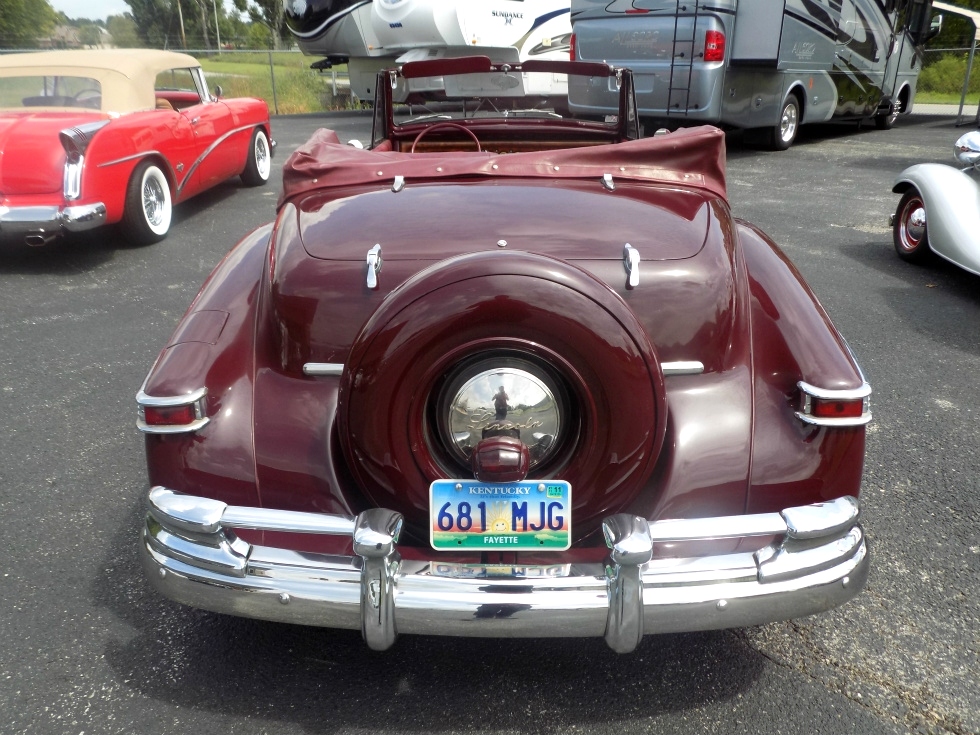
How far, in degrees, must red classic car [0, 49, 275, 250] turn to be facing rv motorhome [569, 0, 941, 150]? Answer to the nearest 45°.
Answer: approximately 45° to its right

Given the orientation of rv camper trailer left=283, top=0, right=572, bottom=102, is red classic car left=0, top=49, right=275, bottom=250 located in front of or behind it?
in front

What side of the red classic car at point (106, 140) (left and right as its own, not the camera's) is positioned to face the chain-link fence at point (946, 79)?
front

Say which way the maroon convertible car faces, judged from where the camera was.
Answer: facing away from the viewer

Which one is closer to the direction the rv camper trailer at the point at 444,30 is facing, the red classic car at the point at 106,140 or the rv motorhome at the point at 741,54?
the red classic car

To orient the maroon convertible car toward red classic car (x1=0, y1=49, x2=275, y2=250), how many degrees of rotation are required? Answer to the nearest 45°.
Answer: approximately 45° to its left

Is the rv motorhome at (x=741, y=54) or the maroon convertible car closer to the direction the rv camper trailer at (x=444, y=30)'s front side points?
the maroon convertible car

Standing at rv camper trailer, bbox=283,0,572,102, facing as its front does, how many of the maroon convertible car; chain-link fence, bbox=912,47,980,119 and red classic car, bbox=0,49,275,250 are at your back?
1

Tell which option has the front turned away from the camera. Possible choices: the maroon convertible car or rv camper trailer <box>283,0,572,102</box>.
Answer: the maroon convertible car

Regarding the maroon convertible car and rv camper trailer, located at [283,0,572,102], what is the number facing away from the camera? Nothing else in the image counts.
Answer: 1

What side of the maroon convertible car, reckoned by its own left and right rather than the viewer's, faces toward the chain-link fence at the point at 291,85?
front

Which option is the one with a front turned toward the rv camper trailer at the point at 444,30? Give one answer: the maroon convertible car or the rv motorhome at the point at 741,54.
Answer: the maroon convertible car

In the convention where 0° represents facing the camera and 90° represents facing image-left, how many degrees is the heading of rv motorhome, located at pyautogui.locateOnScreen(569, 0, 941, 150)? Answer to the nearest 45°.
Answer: approximately 225°

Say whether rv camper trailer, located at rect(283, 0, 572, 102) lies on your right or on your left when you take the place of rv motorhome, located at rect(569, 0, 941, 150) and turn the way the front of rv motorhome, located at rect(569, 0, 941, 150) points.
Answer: on your left
